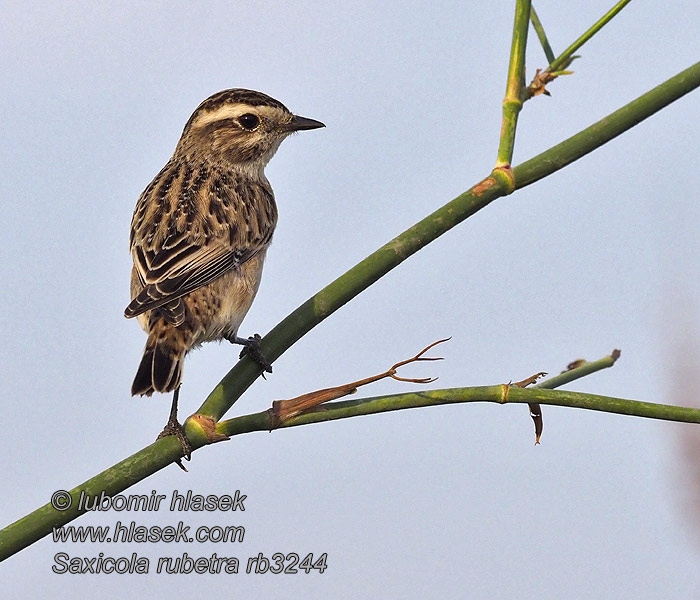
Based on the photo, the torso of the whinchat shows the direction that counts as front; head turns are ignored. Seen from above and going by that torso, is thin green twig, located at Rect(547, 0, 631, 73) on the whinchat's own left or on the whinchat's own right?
on the whinchat's own right

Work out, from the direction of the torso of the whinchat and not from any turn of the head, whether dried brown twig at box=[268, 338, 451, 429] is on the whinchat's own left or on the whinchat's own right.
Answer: on the whinchat's own right

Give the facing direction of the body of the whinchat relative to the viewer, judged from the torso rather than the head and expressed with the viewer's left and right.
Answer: facing away from the viewer and to the right of the viewer

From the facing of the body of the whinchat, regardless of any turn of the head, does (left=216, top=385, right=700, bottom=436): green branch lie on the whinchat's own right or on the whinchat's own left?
on the whinchat's own right
